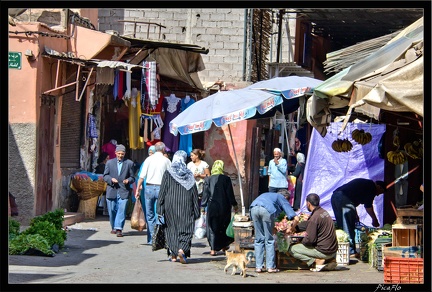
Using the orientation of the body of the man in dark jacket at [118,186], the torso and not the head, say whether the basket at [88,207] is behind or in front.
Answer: behind

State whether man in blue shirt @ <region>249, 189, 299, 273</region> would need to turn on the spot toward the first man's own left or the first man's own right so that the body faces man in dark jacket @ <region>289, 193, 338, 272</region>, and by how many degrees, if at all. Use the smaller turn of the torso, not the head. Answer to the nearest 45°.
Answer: approximately 45° to the first man's own right

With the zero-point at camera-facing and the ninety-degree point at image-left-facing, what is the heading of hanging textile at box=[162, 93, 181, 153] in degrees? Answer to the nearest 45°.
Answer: approximately 0°
